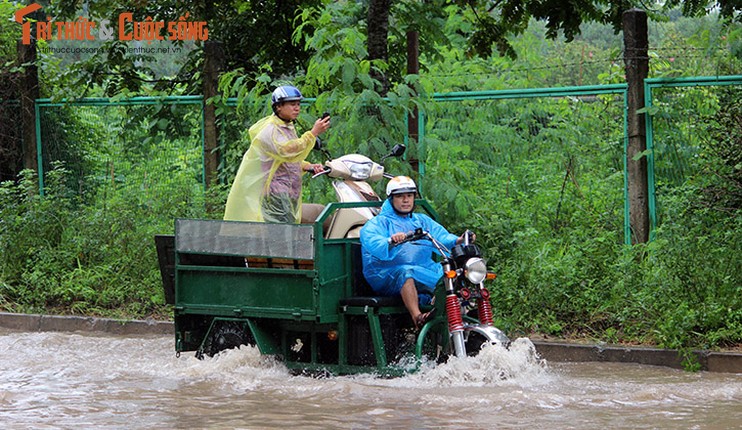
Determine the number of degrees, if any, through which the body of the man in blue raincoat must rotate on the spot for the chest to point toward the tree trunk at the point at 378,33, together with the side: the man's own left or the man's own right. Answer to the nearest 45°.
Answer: approximately 135° to the man's own left

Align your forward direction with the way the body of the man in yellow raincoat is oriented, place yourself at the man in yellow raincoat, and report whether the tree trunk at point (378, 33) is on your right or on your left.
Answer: on your left

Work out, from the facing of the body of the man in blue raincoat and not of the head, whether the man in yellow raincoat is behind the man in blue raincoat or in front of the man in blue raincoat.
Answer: behind

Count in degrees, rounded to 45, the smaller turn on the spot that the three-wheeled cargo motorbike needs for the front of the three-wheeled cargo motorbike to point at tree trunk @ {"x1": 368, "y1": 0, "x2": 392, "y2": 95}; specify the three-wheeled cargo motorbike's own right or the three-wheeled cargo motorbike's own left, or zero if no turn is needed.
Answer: approximately 135° to the three-wheeled cargo motorbike's own left

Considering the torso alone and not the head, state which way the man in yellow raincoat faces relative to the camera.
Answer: to the viewer's right

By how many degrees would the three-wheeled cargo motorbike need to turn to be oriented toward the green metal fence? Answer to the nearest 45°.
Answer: approximately 90° to its left

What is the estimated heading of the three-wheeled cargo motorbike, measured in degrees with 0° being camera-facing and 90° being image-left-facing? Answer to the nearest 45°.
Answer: approximately 315°
